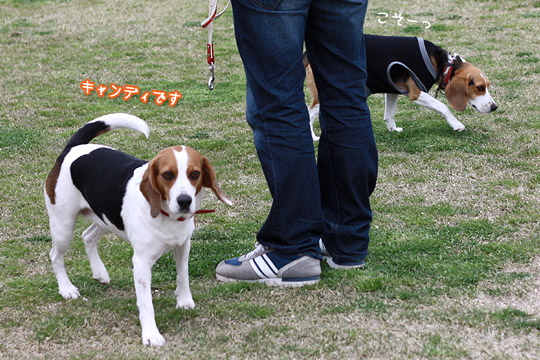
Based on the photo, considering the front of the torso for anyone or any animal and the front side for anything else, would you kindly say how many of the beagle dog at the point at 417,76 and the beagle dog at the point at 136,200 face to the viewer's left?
0

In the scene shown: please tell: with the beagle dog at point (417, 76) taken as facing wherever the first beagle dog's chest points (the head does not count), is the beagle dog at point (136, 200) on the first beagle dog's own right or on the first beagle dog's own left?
on the first beagle dog's own right

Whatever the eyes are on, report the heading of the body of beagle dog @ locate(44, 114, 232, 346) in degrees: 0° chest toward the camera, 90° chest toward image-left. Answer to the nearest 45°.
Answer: approximately 315°

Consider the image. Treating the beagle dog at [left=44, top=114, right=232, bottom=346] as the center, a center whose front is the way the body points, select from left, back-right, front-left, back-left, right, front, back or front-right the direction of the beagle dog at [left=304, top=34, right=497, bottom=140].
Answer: left

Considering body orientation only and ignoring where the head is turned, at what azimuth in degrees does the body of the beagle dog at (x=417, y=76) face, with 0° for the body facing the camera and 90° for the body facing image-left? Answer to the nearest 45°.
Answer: approximately 270°
